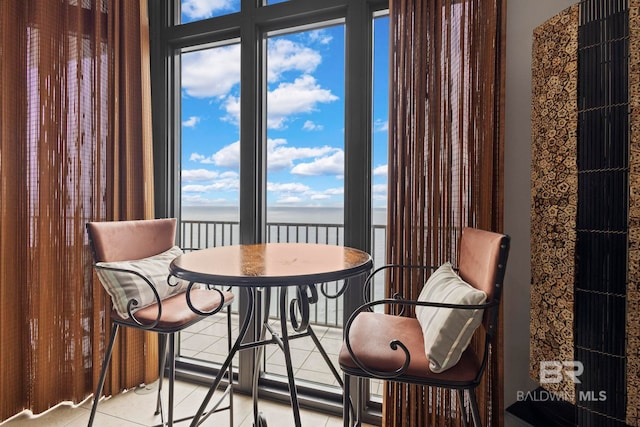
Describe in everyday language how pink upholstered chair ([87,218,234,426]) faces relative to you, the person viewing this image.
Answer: facing the viewer and to the right of the viewer

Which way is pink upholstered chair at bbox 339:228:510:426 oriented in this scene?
to the viewer's left

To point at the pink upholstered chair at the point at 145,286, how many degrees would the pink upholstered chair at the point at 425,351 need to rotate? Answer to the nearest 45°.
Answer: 0° — it already faces it

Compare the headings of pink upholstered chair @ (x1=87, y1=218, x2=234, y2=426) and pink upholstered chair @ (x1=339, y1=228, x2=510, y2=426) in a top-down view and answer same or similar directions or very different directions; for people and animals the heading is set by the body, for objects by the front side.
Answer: very different directions

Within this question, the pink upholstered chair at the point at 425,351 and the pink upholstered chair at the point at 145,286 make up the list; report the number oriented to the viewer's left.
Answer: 1

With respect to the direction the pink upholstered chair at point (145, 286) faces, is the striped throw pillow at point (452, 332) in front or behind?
in front

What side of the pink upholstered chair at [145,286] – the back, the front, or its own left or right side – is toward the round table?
front

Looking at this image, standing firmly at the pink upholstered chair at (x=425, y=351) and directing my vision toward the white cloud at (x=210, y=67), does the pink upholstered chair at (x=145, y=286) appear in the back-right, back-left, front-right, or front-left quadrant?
front-left

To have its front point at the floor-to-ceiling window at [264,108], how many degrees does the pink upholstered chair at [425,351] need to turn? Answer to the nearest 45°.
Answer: approximately 45° to its right

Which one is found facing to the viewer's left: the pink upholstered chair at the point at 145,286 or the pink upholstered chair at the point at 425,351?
the pink upholstered chair at the point at 425,351

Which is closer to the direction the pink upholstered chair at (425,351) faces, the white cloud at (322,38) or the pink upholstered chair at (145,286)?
the pink upholstered chair
